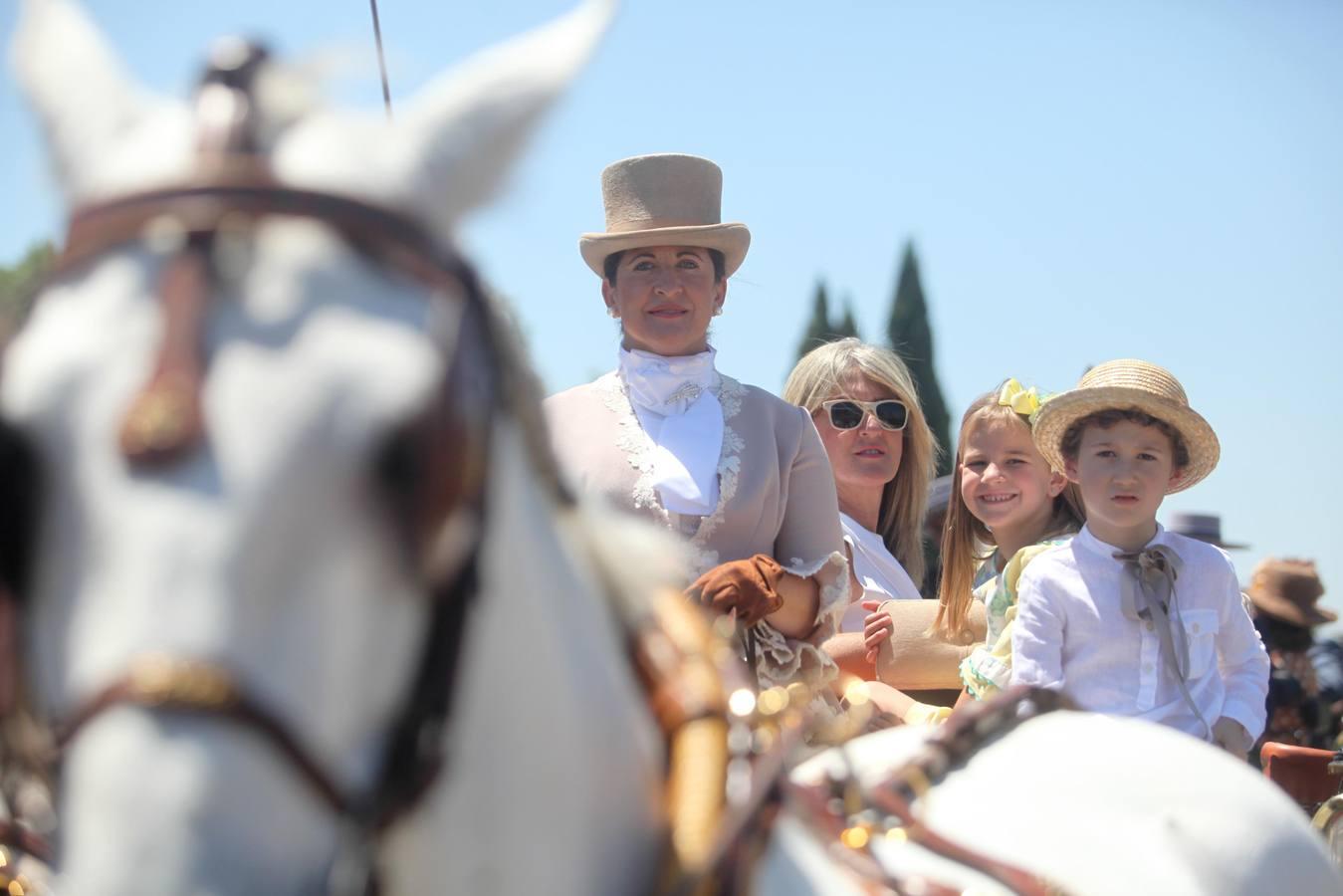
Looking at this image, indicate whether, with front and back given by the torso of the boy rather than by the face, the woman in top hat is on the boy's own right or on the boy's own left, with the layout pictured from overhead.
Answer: on the boy's own right

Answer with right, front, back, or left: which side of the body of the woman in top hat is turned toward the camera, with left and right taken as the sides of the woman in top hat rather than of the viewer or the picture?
front

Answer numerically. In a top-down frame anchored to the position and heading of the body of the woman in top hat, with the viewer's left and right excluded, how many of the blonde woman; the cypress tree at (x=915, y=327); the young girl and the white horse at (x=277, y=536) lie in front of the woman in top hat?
1

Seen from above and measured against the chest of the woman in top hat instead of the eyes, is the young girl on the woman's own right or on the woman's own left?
on the woman's own left

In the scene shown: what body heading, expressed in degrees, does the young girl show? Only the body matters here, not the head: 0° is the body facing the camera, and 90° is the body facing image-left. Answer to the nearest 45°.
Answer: approximately 45°

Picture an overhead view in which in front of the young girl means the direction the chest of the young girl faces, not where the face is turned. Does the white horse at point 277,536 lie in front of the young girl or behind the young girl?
in front

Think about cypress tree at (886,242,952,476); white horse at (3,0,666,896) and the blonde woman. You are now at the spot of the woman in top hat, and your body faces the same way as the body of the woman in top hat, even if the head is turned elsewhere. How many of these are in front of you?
1

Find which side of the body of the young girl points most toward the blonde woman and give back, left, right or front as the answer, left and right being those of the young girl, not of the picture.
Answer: right

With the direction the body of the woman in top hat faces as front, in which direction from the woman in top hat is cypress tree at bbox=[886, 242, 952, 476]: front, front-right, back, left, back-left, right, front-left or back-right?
back

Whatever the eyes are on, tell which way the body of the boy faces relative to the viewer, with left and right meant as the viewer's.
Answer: facing the viewer

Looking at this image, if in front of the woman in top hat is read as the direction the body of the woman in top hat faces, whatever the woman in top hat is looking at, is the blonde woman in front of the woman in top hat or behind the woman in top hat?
behind

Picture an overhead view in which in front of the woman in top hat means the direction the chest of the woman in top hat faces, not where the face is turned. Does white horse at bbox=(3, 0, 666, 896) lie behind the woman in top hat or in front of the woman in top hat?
in front

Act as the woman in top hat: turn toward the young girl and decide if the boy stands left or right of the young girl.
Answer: right

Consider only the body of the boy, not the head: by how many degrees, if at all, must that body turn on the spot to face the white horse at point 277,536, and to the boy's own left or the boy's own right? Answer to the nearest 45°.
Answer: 0° — they already face it

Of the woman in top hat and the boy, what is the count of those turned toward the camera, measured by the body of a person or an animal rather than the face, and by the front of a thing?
2
